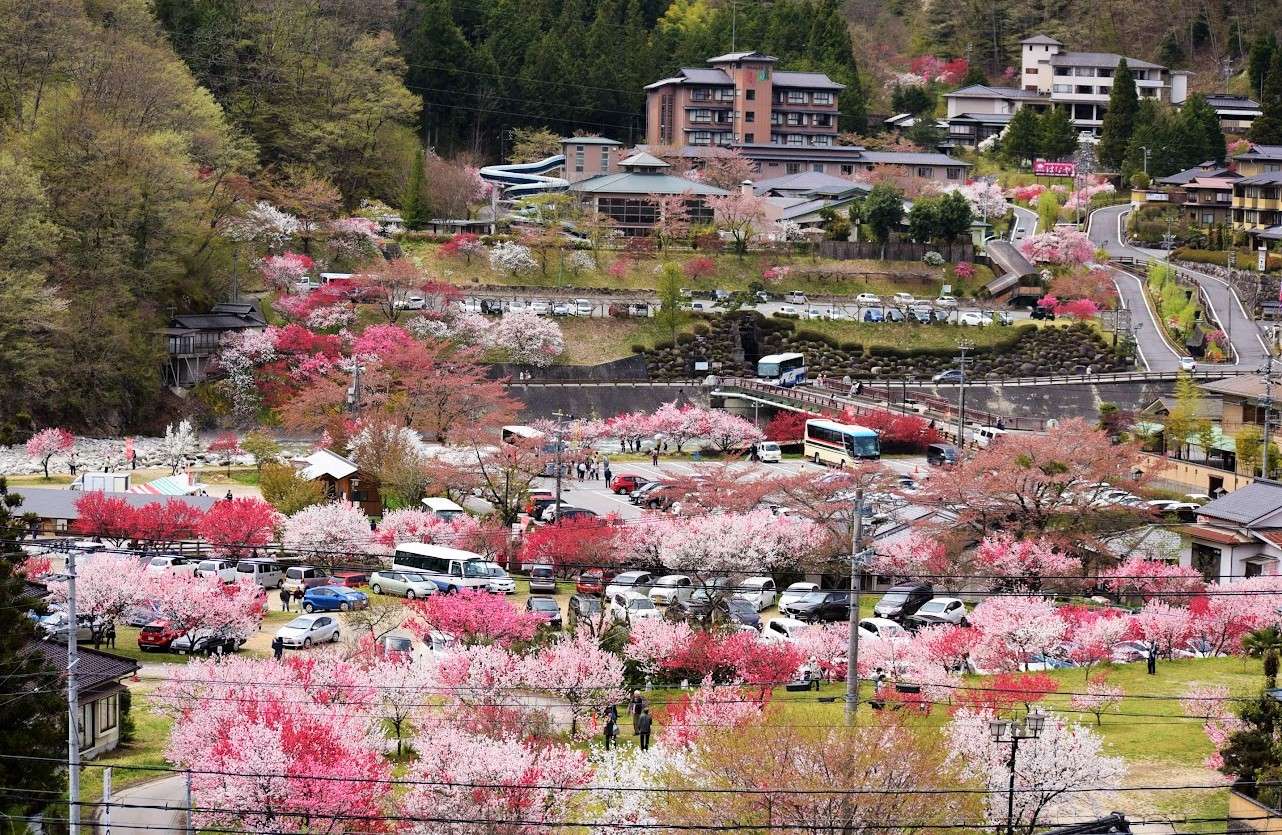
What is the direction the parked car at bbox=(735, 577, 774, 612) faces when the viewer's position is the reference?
facing the viewer and to the left of the viewer

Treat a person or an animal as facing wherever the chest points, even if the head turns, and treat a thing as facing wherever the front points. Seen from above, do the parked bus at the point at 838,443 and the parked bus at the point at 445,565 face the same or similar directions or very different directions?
same or similar directions

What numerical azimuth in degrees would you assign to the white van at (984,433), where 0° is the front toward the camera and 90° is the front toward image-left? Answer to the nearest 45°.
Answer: approximately 45°

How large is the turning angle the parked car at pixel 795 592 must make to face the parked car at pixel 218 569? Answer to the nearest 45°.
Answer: approximately 45° to its right

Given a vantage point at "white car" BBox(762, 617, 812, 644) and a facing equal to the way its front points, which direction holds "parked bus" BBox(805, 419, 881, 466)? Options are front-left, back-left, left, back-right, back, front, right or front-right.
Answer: back-right

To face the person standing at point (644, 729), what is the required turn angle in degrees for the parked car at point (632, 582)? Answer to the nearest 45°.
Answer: approximately 45° to its left

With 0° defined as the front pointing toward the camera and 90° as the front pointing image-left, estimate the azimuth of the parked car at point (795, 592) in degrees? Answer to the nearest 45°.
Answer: approximately 45°

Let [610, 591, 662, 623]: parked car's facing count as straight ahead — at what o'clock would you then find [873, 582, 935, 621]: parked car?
[873, 582, 935, 621]: parked car is roughly at 10 o'clock from [610, 591, 662, 623]: parked car.

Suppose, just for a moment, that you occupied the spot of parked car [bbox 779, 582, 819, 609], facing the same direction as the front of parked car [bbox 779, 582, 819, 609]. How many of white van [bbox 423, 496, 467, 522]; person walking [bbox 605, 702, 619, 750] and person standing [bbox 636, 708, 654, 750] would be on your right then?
1

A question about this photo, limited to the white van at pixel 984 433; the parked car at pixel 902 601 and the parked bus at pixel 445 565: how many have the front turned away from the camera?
0
